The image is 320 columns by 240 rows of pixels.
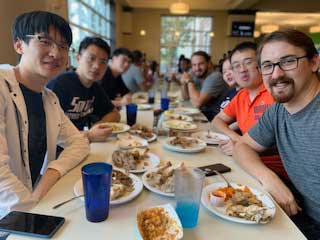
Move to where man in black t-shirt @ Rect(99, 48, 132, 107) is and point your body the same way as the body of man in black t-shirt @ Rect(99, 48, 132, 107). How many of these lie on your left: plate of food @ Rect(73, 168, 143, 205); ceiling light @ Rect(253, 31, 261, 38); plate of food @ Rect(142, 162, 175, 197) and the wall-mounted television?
2

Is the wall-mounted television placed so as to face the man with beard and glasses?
yes

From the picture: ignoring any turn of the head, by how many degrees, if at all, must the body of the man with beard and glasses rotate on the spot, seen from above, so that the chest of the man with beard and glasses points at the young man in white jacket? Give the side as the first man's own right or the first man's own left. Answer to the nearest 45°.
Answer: approximately 45° to the first man's own right

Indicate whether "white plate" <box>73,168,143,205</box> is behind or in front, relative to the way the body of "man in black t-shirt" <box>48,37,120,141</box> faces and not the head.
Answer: in front

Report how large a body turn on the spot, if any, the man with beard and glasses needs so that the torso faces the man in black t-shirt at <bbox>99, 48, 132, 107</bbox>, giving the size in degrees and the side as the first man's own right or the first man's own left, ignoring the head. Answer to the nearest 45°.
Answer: approximately 90° to the first man's own right

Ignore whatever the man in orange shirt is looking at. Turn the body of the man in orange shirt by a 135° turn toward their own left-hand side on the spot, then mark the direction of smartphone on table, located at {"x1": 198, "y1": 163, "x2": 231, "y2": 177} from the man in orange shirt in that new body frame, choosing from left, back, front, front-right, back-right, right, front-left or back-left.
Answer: right

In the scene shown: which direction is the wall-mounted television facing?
toward the camera

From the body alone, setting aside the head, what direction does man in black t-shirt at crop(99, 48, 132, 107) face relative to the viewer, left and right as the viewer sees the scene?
facing the viewer and to the right of the viewer

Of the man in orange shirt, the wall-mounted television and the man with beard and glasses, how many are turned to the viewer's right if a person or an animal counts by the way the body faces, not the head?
0

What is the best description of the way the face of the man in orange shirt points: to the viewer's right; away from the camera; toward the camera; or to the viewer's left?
toward the camera

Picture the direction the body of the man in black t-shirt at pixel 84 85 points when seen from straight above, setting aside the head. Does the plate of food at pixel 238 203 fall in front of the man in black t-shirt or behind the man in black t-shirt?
in front

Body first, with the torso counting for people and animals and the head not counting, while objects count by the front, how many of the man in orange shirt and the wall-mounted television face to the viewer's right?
0

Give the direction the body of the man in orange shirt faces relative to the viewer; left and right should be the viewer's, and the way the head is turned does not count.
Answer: facing the viewer and to the left of the viewer

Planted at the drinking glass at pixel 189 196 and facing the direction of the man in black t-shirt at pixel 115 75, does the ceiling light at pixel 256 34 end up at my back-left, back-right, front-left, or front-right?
front-right

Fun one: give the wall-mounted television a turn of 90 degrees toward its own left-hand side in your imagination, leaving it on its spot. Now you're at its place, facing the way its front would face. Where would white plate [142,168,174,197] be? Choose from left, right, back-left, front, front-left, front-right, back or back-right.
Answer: right
